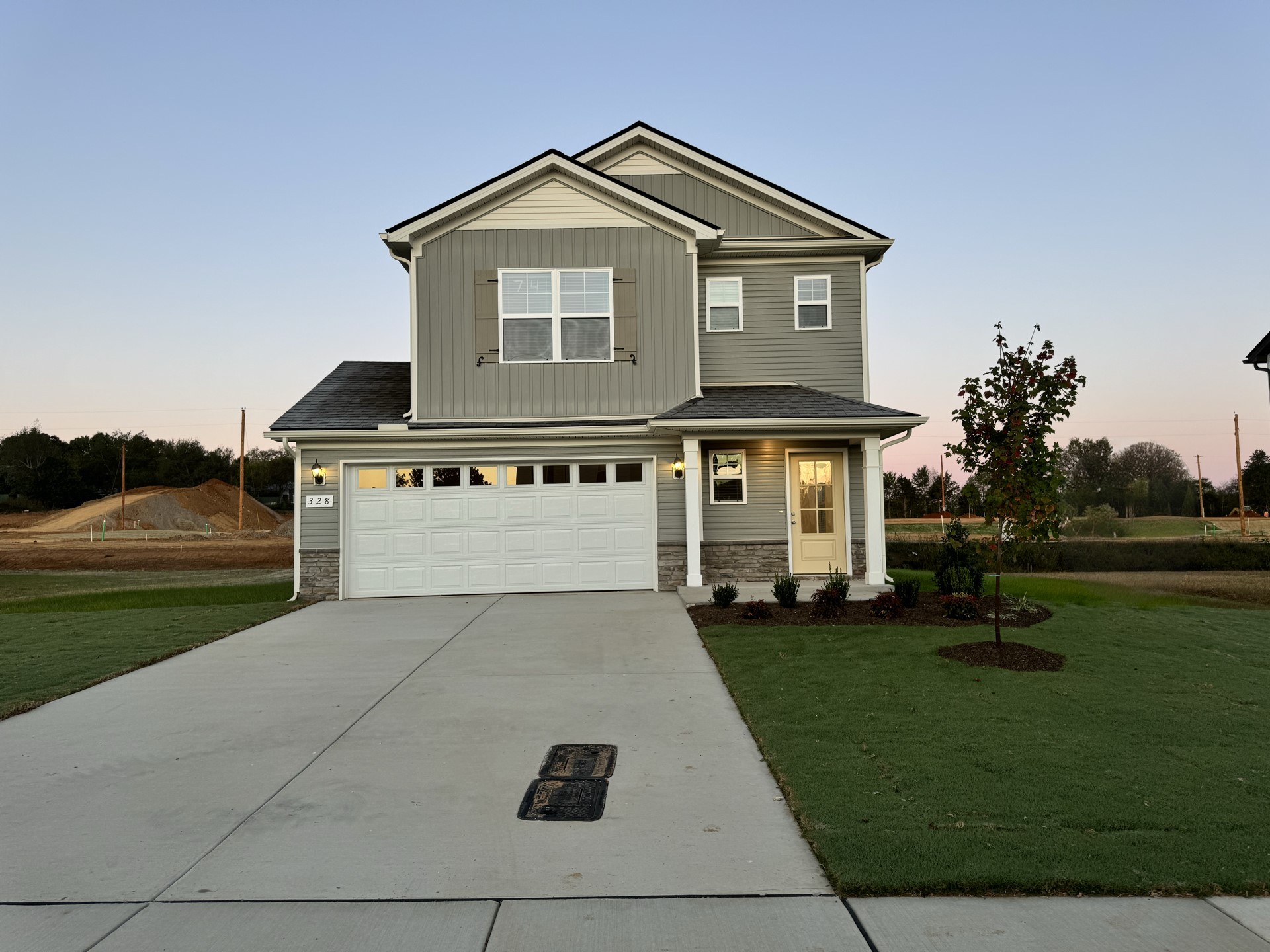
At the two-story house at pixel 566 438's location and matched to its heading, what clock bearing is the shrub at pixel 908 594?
The shrub is roughly at 10 o'clock from the two-story house.

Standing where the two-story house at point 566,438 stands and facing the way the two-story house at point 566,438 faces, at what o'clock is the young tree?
The young tree is roughly at 11 o'clock from the two-story house.

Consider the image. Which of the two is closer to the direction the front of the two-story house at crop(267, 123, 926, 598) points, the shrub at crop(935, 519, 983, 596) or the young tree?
the young tree

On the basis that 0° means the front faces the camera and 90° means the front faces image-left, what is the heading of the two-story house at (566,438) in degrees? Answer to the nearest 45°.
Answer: approximately 0°

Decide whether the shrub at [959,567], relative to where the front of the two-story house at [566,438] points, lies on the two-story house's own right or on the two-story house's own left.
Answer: on the two-story house's own left

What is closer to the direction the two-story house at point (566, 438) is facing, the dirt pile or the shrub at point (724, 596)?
the shrub

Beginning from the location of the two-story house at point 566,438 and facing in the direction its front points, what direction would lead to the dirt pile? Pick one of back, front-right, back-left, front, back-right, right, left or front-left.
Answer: back-right
